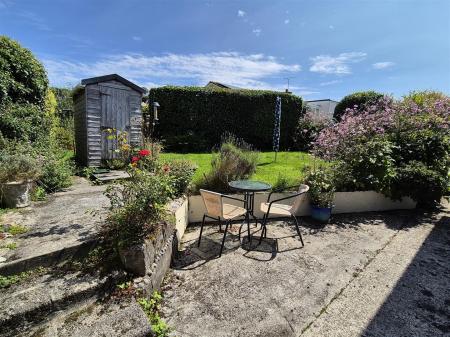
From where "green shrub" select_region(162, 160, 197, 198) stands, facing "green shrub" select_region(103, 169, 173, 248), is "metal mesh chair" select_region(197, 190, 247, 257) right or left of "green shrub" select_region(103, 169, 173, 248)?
left

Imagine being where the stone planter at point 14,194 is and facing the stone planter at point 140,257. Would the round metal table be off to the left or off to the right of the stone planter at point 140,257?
left

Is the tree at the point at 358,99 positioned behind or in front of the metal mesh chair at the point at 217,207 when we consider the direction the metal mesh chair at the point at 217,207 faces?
in front

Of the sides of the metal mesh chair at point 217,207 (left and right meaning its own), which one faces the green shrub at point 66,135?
left

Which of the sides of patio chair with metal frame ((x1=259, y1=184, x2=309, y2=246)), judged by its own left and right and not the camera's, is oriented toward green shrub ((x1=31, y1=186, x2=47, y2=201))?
front

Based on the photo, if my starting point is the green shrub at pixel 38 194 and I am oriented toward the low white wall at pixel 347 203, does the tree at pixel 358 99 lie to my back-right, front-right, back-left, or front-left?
front-left

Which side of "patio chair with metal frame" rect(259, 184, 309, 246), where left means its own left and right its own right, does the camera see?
left

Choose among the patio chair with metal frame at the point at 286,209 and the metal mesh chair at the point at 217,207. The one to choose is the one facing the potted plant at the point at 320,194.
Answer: the metal mesh chair at the point at 217,207

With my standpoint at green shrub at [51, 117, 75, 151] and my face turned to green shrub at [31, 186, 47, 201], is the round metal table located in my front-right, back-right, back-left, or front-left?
front-left

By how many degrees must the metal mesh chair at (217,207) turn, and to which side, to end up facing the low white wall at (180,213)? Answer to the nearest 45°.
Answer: approximately 90° to its left

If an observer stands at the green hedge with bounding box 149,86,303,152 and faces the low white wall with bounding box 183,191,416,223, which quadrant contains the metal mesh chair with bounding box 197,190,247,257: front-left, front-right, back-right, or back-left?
front-right

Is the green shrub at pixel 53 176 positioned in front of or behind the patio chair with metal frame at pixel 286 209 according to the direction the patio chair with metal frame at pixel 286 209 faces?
in front

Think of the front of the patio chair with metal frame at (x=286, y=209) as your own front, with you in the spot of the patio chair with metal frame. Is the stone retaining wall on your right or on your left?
on your left

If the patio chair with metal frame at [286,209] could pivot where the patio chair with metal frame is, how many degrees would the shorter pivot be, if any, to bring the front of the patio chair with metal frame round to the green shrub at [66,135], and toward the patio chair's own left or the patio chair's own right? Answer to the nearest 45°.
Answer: approximately 45° to the patio chair's own right

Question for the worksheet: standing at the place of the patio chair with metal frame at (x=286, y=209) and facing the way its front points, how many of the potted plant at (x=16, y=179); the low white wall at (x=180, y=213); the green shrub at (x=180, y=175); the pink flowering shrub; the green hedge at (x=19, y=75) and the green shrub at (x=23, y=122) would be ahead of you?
5

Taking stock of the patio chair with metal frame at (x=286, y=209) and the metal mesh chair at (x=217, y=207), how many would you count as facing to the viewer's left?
1

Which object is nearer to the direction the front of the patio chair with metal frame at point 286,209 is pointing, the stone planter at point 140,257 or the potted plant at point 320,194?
the stone planter

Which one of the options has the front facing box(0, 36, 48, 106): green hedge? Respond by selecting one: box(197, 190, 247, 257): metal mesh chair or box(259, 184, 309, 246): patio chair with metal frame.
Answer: box(259, 184, 309, 246): patio chair with metal frame
